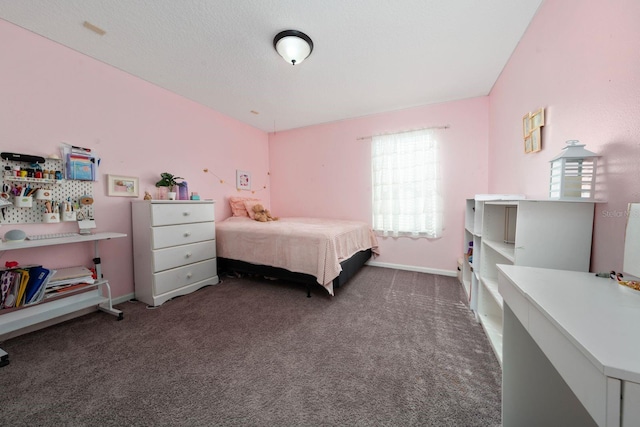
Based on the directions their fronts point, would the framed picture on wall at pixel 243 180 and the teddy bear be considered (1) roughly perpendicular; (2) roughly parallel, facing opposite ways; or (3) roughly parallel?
roughly parallel

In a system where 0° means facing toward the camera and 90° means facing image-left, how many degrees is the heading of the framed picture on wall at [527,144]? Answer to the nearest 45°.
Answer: approximately 45°

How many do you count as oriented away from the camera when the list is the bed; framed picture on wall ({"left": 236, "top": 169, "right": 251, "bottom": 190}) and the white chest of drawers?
0

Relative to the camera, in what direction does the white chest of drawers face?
facing the viewer and to the right of the viewer

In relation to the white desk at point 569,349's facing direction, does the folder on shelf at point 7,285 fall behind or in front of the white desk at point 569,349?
in front

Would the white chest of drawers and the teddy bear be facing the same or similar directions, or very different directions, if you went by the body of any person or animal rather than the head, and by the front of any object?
same or similar directions

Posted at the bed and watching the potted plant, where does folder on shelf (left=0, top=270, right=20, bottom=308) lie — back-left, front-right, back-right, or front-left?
front-left

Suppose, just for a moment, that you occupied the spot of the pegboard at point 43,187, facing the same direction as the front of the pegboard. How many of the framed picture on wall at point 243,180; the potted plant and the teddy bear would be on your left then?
3

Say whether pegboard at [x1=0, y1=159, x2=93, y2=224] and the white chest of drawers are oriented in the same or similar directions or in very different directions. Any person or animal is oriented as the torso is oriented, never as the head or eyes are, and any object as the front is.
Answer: same or similar directions

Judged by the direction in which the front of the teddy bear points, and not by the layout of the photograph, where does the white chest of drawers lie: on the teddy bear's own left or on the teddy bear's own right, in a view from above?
on the teddy bear's own right

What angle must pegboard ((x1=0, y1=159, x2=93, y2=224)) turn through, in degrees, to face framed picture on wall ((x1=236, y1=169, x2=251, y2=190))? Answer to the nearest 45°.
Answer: approximately 90° to its left

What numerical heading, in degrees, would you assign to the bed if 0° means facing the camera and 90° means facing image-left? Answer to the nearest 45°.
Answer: approximately 315°

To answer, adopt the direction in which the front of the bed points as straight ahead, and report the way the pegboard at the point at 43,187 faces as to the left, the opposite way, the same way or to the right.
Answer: the same way

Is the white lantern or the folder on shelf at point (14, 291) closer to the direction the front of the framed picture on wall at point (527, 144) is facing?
the folder on shelf

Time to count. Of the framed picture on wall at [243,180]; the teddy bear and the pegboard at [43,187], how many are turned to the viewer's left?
0

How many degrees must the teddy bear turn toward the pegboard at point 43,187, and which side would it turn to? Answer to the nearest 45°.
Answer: approximately 90° to its right

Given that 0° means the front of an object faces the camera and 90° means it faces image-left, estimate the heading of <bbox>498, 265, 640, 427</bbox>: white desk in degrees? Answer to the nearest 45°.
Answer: approximately 45°
